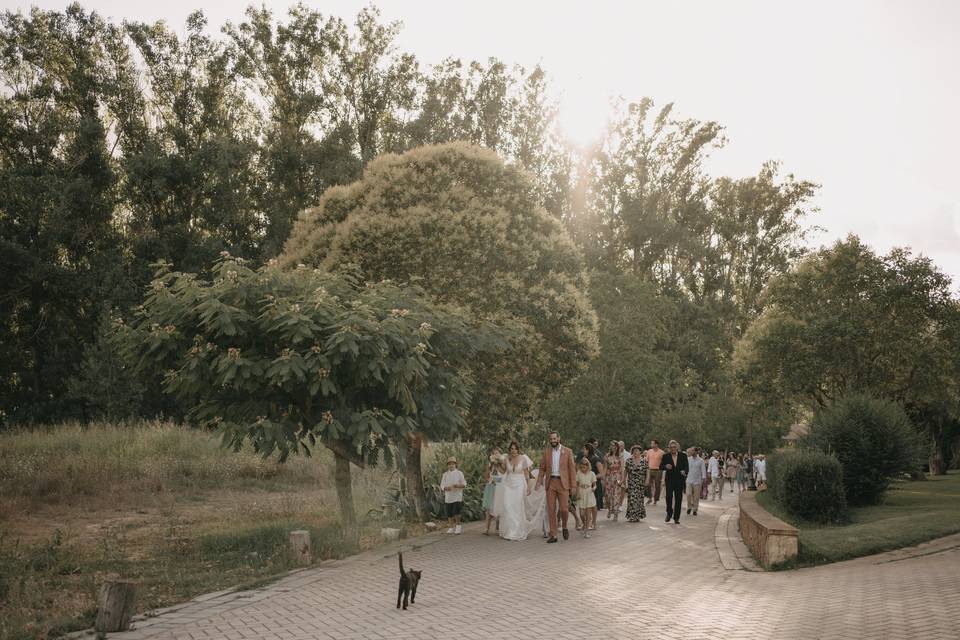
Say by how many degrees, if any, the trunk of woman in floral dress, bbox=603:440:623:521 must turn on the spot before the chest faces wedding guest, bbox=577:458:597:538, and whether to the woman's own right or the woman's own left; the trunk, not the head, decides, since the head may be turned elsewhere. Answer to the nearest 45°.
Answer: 0° — they already face them

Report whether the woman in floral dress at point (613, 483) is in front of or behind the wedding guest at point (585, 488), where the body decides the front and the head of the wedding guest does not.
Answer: behind

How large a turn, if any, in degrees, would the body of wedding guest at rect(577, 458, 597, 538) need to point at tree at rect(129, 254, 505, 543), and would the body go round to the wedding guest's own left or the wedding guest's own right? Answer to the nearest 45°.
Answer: approximately 45° to the wedding guest's own right

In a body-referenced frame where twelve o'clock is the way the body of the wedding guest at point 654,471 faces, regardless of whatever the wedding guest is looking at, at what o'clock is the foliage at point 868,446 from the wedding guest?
The foliage is roughly at 10 o'clock from the wedding guest.

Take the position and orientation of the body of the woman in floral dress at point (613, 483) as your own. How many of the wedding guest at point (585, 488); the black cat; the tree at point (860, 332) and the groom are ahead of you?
3

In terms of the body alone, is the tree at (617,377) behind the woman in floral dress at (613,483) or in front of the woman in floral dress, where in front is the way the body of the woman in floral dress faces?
behind

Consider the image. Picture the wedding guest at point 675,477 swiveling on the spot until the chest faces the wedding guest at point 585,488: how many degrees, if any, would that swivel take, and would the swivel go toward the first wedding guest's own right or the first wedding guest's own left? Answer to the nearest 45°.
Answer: approximately 45° to the first wedding guest's own right
